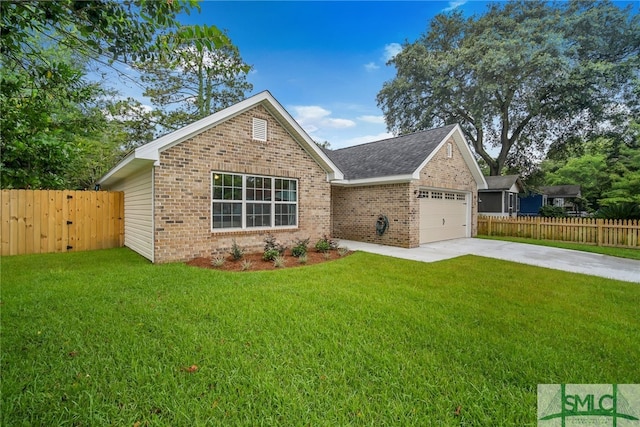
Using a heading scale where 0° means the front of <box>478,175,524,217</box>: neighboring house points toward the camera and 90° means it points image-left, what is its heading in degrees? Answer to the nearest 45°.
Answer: approximately 315°

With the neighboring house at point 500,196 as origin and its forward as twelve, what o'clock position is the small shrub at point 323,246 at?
The small shrub is roughly at 2 o'clock from the neighboring house.

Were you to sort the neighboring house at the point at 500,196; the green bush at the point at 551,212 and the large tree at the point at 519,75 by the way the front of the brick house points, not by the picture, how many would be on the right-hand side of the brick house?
0

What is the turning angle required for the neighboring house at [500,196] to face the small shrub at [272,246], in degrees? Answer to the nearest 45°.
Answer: approximately 45° to its right

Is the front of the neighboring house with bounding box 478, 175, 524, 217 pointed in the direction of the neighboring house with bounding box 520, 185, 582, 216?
no

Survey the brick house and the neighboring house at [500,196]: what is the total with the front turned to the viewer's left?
0

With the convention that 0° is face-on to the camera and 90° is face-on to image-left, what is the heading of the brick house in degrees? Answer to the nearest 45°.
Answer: approximately 315°

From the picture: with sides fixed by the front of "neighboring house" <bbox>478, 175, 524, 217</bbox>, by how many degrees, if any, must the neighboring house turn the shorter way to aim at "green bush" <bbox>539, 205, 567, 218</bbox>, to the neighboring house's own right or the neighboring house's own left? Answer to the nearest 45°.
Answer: approximately 45° to the neighboring house's own left

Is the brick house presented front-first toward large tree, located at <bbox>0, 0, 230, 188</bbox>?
no

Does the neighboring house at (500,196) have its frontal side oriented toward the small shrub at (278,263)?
no

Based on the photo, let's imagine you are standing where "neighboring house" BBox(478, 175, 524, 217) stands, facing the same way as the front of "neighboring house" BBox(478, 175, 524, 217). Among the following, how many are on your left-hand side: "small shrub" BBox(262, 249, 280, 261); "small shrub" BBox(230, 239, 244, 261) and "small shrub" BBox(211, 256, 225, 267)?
0

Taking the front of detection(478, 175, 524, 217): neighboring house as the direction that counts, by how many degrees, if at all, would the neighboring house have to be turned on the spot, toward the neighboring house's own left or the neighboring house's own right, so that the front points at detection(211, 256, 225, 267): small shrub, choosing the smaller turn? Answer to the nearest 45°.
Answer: approximately 45° to the neighboring house's own right
